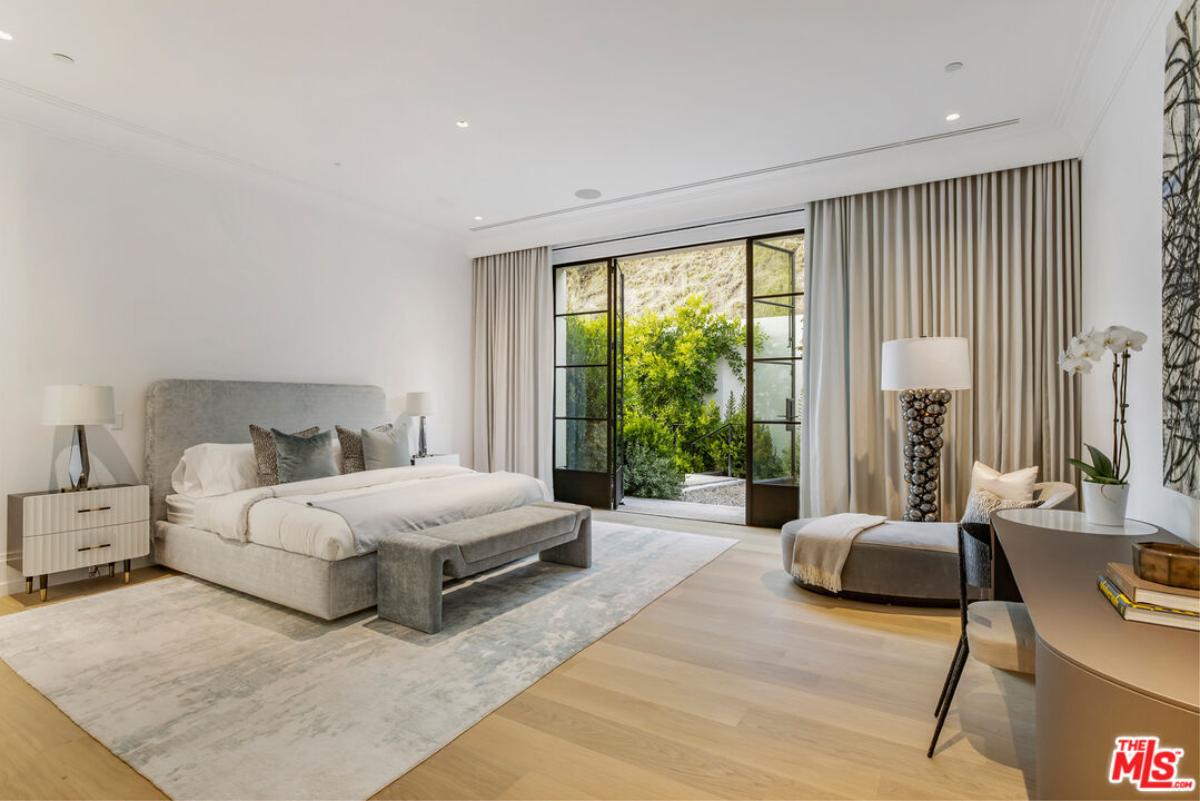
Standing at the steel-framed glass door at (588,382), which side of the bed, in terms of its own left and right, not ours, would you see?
left

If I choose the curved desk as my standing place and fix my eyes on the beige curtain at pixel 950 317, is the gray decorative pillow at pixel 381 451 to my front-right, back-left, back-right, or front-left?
front-left

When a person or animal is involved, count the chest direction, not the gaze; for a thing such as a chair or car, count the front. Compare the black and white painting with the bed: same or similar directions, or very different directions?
very different directions

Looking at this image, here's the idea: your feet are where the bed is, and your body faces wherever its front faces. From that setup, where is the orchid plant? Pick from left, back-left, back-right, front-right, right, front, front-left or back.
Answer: front

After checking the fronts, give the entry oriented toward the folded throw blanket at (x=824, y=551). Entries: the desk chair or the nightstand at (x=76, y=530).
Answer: the nightstand

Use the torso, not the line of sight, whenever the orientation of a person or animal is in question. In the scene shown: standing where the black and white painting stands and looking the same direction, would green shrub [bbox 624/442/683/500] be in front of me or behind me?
in front

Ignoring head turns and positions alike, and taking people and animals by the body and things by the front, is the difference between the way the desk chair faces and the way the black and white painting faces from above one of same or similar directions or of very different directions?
very different directions

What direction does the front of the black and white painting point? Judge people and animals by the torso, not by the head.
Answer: to the viewer's left

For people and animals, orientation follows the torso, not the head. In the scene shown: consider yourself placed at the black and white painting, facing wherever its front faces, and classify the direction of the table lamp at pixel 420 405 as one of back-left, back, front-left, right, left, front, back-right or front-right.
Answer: front

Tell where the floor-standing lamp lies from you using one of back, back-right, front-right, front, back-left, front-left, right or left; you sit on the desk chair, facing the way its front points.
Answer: left

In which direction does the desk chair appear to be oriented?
to the viewer's right

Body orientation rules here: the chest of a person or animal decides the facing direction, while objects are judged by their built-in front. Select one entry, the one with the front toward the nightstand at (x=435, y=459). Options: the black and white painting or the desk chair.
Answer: the black and white painting

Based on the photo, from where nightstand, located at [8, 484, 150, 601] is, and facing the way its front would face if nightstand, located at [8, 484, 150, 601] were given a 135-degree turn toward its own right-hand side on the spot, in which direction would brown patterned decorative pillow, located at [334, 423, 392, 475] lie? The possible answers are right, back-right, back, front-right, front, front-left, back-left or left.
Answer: back

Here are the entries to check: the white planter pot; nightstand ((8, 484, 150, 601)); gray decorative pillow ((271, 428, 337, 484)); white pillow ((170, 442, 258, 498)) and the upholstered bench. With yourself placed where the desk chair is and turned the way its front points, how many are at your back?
4

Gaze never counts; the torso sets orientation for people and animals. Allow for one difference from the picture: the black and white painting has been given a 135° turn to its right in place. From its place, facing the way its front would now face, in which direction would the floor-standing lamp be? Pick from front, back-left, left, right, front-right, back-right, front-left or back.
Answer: left

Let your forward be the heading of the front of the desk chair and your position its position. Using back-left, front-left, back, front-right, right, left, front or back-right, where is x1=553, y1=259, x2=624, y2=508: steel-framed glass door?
back-left
